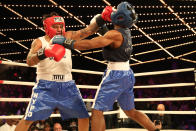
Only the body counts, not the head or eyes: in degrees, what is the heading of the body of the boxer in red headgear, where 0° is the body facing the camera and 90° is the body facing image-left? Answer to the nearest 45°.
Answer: approximately 315°

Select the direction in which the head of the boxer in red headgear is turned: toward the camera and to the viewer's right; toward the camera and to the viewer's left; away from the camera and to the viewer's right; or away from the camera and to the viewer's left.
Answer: toward the camera and to the viewer's right
